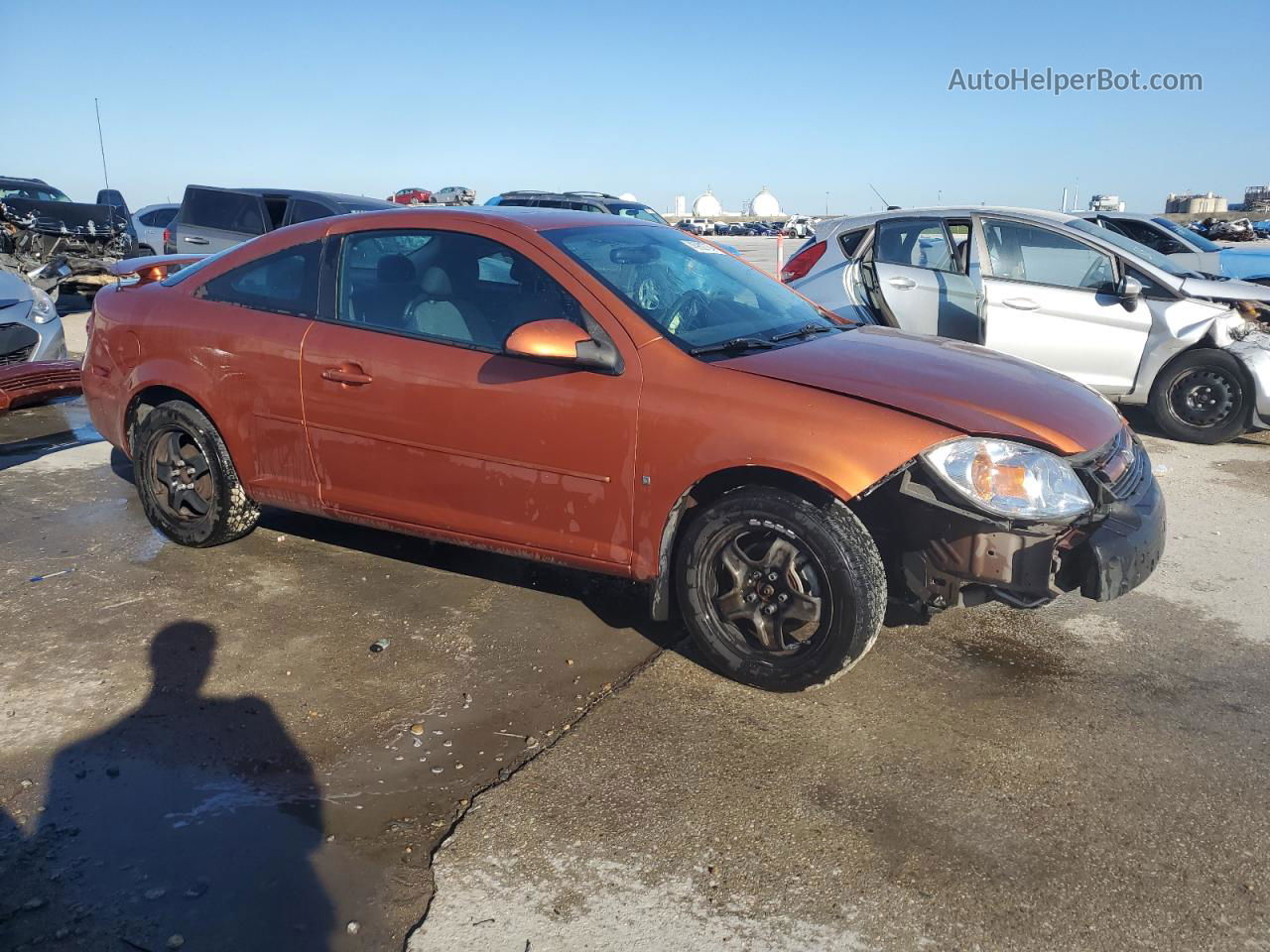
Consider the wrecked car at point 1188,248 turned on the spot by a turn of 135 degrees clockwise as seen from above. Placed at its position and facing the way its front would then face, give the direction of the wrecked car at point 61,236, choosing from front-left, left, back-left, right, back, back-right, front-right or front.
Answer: front-right

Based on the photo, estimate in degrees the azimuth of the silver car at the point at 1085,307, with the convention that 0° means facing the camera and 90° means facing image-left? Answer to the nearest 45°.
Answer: approximately 270°

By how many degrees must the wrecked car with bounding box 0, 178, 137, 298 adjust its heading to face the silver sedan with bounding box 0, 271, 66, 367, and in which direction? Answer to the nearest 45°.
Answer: approximately 45° to its right

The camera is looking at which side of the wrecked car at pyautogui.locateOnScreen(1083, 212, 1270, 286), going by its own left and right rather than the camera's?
right

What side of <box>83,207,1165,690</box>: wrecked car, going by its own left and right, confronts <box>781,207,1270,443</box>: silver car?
left

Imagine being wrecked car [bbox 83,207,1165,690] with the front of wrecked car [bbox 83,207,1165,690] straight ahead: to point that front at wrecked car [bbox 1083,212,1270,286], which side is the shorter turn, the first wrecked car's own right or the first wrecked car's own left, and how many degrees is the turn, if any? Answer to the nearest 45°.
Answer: approximately 90° to the first wrecked car's own left

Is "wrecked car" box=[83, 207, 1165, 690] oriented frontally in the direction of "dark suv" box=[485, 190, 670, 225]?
no

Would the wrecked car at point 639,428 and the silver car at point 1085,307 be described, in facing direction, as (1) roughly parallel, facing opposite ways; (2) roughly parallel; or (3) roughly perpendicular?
roughly parallel

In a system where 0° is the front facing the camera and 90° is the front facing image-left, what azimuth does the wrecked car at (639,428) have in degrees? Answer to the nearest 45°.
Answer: approximately 315°

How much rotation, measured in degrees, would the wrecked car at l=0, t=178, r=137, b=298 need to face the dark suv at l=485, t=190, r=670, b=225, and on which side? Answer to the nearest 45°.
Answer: approximately 45° to its left

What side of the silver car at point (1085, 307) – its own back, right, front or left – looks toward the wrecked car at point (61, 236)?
back

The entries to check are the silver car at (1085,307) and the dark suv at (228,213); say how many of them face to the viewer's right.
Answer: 2

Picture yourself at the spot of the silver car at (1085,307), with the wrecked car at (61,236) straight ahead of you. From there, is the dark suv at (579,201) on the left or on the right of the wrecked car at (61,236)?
right

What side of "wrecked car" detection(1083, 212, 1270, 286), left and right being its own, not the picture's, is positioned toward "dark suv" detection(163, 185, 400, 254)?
back

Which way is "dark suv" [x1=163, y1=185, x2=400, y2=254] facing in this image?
to the viewer's right

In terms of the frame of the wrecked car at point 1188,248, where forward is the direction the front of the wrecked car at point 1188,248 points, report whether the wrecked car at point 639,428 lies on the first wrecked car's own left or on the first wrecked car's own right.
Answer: on the first wrecked car's own right

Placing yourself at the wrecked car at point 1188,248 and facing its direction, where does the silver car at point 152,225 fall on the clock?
The silver car is roughly at 6 o'clock from the wrecked car.

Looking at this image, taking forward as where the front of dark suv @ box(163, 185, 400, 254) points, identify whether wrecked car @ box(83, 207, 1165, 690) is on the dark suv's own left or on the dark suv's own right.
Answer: on the dark suv's own right

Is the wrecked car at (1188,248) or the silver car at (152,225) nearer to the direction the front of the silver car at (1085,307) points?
the wrecked car

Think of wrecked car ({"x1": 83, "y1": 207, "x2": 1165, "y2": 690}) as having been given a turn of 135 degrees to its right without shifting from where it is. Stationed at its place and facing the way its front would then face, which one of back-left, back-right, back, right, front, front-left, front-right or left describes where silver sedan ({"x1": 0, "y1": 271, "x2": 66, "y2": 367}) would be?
front-right
